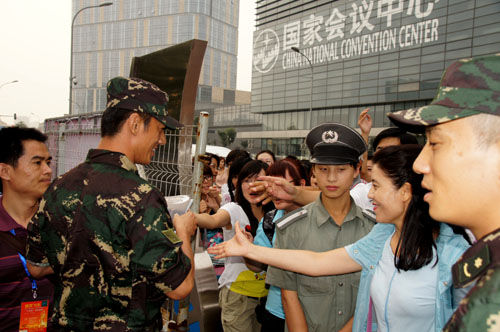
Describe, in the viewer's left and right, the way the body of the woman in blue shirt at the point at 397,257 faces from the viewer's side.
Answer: facing the viewer and to the left of the viewer

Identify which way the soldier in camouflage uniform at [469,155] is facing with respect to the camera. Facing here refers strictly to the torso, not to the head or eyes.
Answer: to the viewer's left

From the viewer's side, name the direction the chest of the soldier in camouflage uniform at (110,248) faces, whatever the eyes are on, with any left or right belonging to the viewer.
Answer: facing away from the viewer and to the right of the viewer

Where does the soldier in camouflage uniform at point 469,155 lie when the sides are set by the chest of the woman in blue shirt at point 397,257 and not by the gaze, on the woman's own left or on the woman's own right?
on the woman's own left

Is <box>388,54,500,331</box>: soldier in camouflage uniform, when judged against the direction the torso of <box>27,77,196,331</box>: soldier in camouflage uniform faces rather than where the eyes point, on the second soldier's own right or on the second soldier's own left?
on the second soldier's own right

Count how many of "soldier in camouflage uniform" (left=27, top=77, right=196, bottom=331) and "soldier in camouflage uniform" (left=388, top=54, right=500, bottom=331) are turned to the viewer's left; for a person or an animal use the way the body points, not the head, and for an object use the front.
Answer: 1

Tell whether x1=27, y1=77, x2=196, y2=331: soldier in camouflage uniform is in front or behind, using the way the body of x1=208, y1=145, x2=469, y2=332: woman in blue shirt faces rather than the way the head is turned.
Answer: in front

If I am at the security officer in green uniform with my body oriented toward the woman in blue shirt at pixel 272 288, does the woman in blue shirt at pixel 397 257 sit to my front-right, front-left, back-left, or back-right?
back-left

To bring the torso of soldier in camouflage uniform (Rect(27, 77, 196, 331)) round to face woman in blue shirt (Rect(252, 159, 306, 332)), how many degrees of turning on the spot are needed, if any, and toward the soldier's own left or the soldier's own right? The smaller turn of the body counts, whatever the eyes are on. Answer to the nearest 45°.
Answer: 0° — they already face them

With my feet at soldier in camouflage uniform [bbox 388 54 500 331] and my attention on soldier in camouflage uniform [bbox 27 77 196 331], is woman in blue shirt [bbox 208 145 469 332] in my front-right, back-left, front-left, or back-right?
front-right

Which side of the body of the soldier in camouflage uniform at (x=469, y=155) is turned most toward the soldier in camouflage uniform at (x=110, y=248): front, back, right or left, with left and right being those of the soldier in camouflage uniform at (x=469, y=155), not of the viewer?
front

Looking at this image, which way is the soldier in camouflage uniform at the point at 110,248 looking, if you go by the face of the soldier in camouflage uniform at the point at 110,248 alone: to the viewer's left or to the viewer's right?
to the viewer's right
